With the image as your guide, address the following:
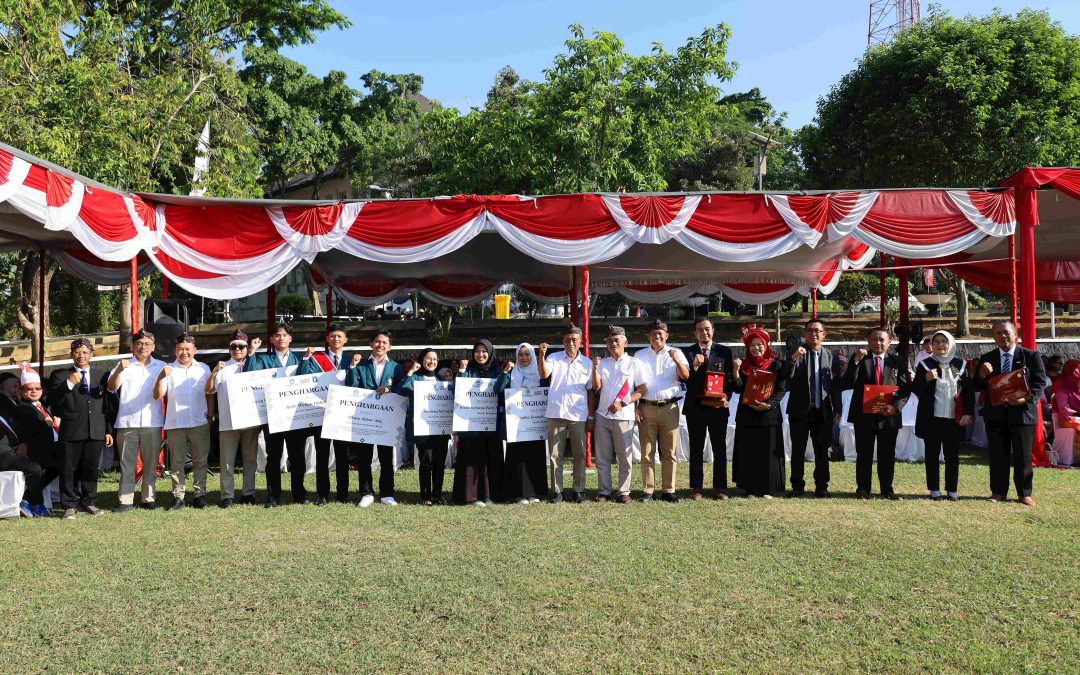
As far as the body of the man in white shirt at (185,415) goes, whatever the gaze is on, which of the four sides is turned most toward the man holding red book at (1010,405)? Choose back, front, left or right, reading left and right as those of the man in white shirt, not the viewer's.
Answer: left

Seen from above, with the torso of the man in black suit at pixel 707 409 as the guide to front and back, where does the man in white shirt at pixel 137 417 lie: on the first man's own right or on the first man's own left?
on the first man's own right

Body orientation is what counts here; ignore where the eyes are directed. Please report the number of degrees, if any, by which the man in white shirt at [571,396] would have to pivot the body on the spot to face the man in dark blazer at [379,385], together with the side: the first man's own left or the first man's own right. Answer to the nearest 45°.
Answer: approximately 90° to the first man's own right

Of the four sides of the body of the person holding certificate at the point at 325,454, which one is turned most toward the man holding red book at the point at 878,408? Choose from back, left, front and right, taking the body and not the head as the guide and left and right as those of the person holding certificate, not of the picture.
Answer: left

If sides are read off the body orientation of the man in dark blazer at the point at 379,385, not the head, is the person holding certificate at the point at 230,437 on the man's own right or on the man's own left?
on the man's own right

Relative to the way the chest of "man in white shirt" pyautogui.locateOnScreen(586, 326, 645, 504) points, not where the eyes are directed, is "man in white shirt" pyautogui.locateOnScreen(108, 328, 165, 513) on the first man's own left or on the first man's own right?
on the first man's own right

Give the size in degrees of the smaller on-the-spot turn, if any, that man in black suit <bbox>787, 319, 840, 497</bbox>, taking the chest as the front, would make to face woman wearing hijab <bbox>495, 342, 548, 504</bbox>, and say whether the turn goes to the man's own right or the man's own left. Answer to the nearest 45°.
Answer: approximately 90° to the man's own right

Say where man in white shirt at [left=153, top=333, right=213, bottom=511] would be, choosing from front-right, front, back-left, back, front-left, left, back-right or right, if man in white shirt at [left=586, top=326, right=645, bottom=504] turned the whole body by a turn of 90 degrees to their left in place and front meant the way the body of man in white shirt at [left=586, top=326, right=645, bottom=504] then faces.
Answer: back
